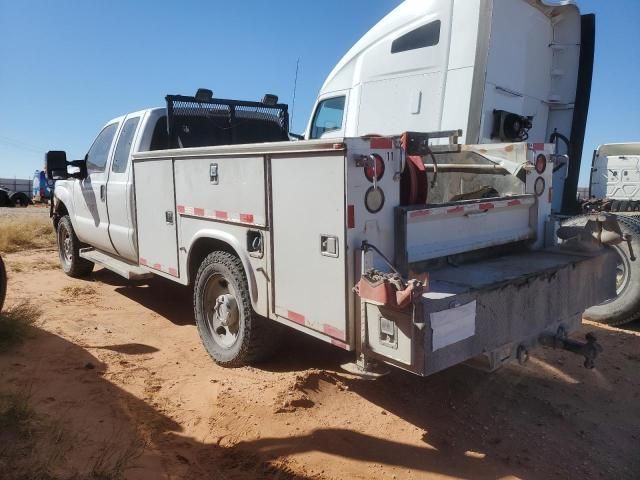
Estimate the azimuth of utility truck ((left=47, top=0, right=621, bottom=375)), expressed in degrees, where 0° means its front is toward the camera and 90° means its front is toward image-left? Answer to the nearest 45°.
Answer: approximately 135°

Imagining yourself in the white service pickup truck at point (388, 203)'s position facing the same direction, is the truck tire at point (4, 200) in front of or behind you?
in front
